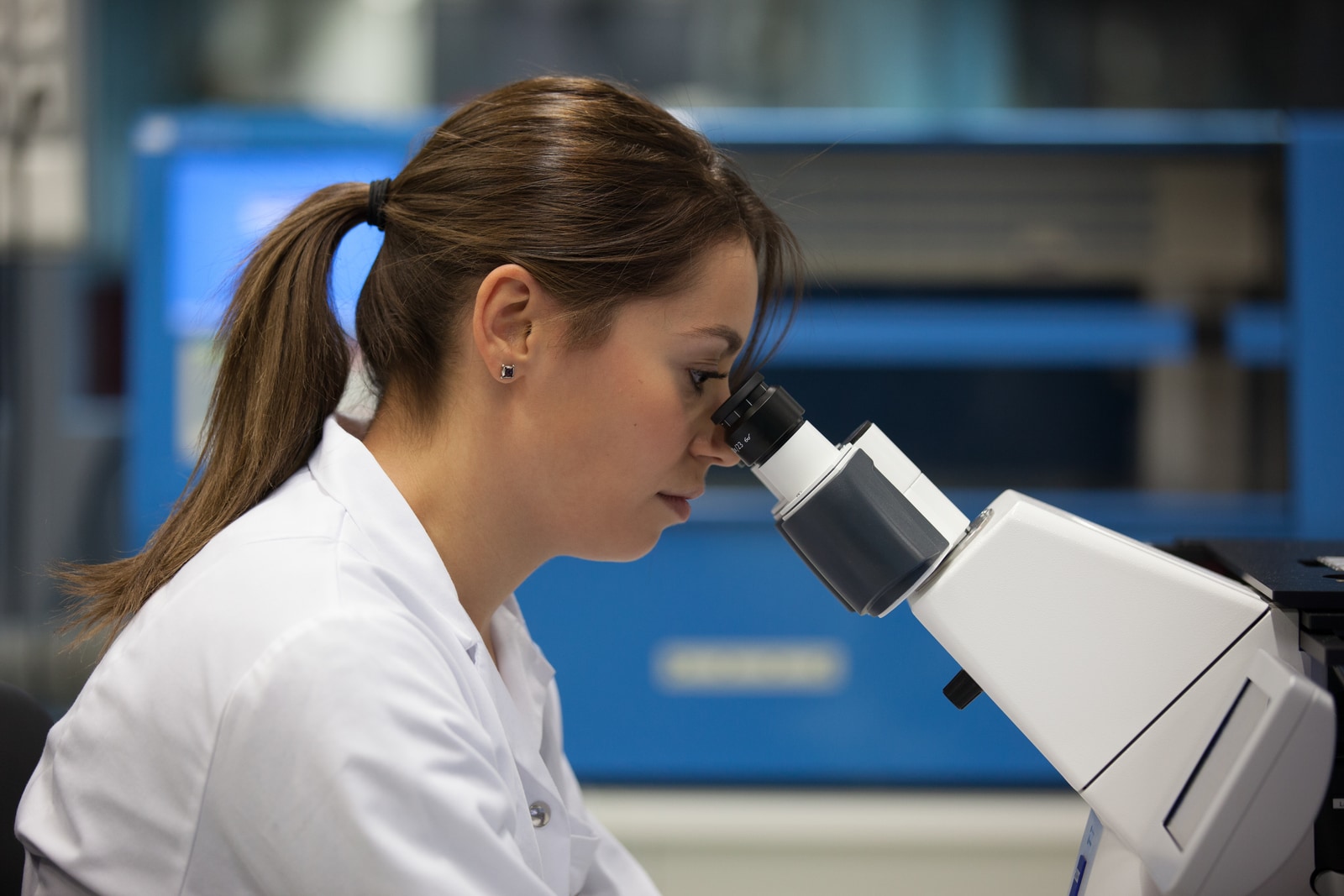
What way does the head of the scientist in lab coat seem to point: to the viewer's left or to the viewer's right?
to the viewer's right

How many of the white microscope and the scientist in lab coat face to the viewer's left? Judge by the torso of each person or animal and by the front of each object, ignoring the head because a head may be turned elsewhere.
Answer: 1

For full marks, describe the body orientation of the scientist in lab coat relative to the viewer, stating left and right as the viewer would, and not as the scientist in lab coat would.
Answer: facing to the right of the viewer

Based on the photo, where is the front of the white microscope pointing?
to the viewer's left
